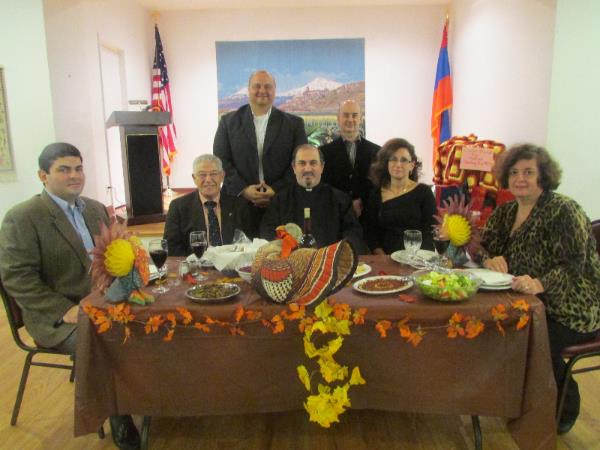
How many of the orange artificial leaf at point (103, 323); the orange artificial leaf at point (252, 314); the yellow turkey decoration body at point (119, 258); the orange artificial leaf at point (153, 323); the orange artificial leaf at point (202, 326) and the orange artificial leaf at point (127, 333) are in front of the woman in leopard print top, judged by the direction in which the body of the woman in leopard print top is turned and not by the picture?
6

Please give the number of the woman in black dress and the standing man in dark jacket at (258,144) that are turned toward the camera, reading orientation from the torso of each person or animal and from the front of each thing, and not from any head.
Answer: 2

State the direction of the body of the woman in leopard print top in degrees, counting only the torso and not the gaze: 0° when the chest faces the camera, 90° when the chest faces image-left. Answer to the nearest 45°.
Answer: approximately 45°

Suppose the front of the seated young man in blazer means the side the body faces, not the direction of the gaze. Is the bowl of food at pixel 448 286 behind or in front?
in front

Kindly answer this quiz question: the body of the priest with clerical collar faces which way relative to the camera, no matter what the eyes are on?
toward the camera

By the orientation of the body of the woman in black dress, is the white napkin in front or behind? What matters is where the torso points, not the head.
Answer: in front

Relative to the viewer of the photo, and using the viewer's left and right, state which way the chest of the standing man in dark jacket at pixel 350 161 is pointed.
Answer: facing the viewer

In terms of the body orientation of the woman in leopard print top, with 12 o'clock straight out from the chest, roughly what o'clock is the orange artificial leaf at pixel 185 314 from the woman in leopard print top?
The orange artificial leaf is roughly at 12 o'clock from the woman in leopard print top.

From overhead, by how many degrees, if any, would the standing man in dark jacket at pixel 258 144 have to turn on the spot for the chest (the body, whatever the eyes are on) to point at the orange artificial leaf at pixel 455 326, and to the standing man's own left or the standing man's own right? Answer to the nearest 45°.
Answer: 0° — they already face it

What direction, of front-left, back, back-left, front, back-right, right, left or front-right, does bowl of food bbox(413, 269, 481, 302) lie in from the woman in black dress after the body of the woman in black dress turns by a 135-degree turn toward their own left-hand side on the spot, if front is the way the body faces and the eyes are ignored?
back-right

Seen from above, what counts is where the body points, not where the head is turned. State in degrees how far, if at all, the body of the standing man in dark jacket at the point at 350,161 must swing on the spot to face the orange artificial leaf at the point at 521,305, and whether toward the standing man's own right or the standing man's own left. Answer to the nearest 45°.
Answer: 0° — they already face it
